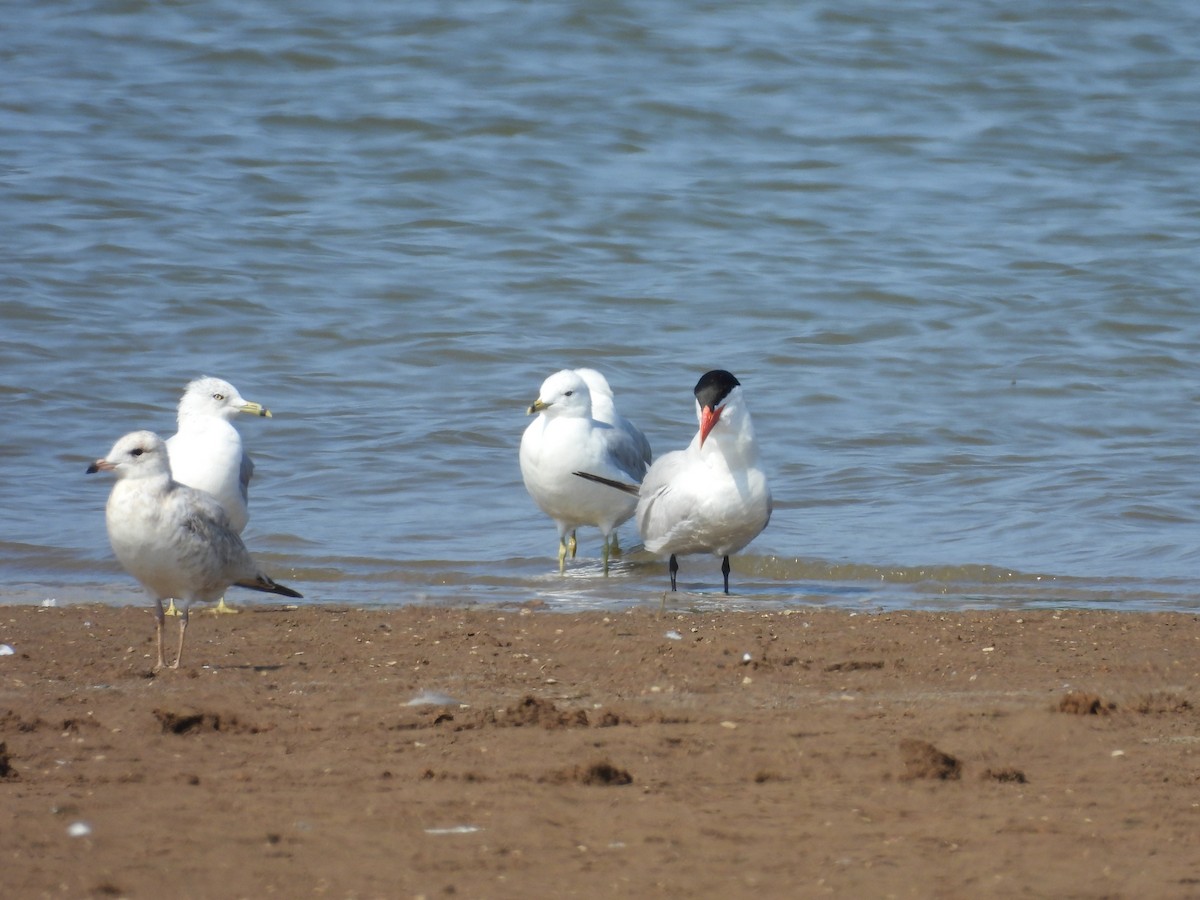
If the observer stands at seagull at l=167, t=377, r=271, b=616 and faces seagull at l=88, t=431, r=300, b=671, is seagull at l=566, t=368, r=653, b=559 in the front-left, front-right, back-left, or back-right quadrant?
back-left

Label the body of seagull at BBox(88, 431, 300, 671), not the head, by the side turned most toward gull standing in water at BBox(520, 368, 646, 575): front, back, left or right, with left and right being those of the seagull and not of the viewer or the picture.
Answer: back

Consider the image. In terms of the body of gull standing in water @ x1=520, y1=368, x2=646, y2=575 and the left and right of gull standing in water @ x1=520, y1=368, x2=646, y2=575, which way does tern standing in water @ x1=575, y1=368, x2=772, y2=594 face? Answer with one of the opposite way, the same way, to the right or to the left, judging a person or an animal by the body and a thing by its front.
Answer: to the left

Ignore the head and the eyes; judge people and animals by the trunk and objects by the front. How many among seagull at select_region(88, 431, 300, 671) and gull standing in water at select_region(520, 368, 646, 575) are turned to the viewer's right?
0

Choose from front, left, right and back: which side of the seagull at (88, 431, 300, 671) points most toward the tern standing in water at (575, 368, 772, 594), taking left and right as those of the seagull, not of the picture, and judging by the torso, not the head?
back

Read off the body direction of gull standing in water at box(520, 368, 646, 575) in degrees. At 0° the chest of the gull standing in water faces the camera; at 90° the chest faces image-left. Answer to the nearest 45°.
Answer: approximately 45°

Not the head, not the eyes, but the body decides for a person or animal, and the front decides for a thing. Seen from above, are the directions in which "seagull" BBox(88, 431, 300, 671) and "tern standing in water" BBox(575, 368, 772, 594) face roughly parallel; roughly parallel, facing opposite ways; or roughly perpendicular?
roughly perpendicular

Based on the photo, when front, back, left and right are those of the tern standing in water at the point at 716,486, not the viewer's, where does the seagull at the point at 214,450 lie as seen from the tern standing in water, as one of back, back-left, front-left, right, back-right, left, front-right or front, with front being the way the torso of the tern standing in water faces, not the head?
back-right

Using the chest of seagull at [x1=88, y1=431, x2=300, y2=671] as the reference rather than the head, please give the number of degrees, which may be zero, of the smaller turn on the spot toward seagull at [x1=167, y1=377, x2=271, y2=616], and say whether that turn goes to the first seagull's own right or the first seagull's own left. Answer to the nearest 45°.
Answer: approximately 135° to the first seagull's own right

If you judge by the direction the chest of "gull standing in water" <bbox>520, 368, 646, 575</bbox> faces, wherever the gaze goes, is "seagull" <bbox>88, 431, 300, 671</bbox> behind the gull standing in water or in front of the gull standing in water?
in front

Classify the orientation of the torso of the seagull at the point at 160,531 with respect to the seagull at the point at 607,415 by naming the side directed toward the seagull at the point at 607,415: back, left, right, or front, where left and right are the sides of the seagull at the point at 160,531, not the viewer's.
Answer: back

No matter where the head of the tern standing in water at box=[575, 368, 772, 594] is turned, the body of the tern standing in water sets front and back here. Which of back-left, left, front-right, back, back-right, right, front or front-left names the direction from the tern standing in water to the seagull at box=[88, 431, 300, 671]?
right
